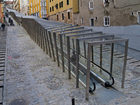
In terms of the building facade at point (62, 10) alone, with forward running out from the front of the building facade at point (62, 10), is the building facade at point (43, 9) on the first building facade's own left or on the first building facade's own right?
on the first building facade's own right

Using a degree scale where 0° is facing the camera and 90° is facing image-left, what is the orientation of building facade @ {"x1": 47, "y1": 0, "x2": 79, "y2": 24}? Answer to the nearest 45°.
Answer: approximately 45°

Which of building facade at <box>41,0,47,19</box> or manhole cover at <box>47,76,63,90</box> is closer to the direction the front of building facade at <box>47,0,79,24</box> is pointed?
the manhole cover

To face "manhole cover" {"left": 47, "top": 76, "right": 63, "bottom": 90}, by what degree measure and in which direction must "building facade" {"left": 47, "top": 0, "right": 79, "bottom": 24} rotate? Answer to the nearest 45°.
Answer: approximately 45° to its left

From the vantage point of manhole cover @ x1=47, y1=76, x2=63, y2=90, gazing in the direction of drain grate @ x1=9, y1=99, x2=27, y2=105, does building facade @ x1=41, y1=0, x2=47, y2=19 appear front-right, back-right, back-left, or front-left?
back-right

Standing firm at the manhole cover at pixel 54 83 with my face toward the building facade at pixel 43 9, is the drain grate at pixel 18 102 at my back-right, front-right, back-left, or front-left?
back-left

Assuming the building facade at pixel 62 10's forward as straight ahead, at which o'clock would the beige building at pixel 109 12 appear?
The beige building is roughly at 10 o'clock from the building facade.
